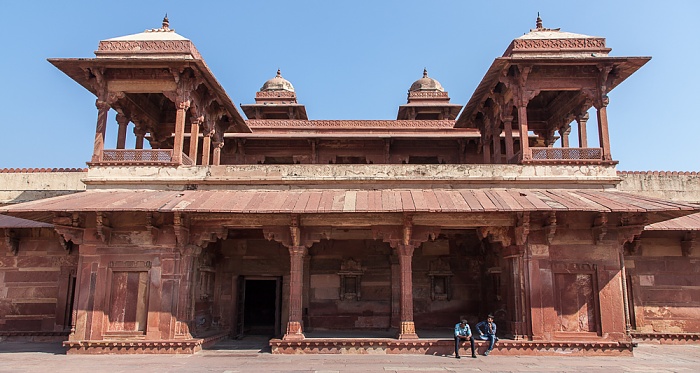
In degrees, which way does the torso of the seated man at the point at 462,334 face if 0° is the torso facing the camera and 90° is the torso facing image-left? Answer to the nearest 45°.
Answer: approximately 0°

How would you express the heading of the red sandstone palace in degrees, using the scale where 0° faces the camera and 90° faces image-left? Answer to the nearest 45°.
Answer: approximately 0°
